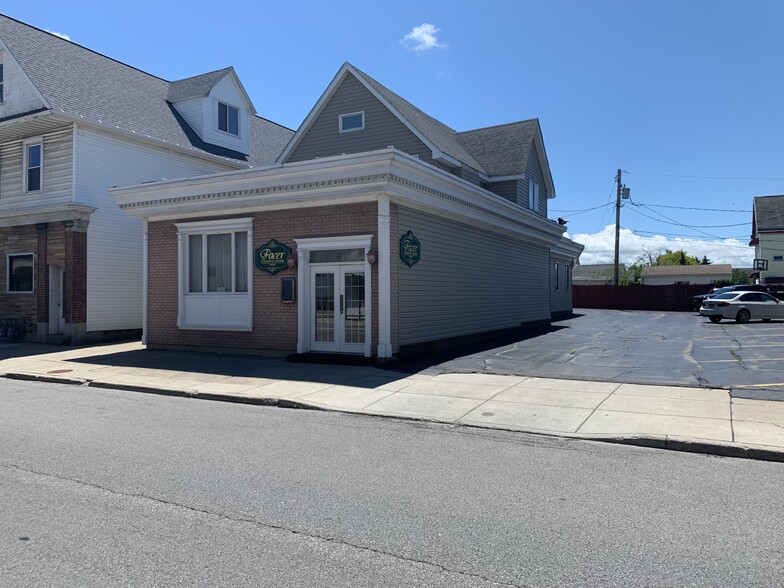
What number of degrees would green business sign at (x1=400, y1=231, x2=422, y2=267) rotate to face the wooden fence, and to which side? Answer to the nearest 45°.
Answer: approximately 90° to its left

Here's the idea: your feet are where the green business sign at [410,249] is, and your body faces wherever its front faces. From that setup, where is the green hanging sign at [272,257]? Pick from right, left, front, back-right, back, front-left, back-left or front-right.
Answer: back-right

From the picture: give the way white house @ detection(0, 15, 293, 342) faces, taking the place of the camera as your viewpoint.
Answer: facing the viewer and to the left of the viewer

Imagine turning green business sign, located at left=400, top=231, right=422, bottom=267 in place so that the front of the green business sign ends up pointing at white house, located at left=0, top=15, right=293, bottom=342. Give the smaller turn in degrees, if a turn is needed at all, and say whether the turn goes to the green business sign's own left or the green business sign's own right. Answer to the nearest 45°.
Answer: approximately 180°

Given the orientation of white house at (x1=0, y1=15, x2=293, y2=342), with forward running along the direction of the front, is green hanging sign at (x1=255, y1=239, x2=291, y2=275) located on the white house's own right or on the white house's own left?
on the white house's own left

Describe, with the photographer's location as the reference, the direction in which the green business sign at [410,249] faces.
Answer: facing the viewer and to the right of the viewer

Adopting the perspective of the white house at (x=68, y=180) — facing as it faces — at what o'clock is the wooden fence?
The wooden fence is roughly at 7 o'clock from the white house.

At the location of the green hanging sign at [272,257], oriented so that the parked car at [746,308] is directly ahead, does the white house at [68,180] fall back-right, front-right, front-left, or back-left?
back-left

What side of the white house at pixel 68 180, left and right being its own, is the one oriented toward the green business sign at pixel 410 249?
left

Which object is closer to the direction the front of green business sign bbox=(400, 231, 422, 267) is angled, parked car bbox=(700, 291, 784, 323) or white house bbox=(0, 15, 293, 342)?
the parked car

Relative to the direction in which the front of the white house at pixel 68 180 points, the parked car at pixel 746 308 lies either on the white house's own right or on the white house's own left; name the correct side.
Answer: on the white house's own left

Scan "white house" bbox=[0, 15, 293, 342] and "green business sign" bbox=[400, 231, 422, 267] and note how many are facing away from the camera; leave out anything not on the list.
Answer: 0

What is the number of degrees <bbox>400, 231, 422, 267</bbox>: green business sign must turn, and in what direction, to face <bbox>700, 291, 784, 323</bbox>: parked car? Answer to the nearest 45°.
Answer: approximately 90° to its left
